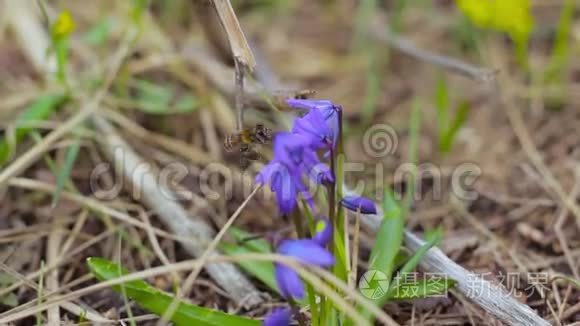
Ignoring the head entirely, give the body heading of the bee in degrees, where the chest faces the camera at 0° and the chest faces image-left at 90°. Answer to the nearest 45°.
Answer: approximately 270°

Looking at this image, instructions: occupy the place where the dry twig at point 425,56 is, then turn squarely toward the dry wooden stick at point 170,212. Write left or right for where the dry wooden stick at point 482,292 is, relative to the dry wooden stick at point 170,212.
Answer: left

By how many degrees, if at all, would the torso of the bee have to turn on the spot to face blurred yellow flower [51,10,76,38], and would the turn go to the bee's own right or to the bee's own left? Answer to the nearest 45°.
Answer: approximately 135° to the bee's own left

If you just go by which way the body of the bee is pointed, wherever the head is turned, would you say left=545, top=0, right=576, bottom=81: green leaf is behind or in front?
in front

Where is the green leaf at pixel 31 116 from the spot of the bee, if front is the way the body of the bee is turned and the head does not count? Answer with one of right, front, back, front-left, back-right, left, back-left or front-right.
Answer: back-left
